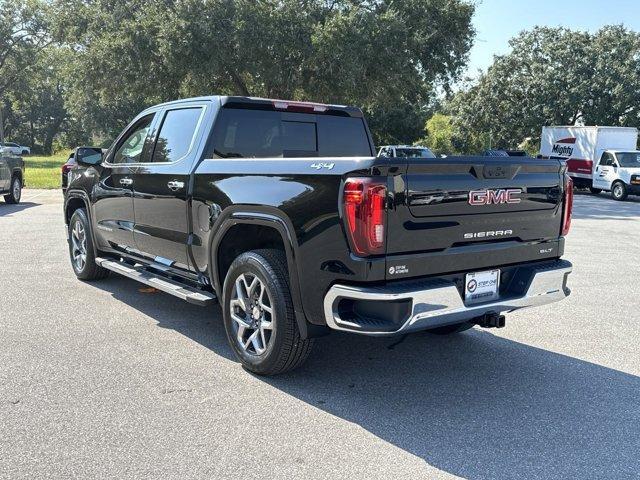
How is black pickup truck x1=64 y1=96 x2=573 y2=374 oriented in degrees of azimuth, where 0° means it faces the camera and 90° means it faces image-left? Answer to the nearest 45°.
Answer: approximately 135°

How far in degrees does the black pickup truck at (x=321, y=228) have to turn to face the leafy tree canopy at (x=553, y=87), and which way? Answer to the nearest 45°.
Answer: approximately 90° to its right

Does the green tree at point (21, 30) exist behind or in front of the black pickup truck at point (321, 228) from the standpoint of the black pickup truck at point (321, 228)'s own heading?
in front

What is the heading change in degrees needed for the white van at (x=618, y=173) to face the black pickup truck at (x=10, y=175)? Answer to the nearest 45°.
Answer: approximately 90° to its right

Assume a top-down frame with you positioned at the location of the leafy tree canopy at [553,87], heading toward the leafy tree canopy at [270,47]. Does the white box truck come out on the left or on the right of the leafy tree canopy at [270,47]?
left

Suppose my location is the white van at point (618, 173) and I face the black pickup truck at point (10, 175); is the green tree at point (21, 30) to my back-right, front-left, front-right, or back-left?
front-right

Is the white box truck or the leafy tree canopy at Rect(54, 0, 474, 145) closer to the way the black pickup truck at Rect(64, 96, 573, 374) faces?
the leafy tree canopy

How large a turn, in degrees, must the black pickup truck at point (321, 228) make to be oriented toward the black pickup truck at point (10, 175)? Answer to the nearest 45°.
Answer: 0° — it already faces it

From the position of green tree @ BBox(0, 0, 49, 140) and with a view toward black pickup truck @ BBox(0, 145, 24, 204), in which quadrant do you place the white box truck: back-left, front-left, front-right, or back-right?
front-left

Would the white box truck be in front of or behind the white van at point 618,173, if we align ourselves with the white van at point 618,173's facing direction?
behind

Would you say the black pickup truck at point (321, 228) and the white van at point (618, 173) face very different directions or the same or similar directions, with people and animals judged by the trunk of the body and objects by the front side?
very different directions

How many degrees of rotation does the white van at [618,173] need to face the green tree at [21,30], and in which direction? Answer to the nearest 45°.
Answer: approximately 135° to its right
